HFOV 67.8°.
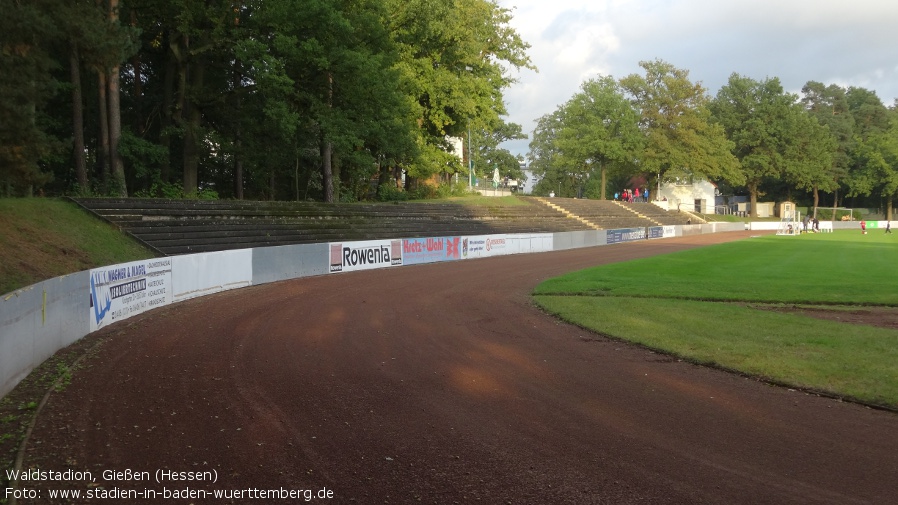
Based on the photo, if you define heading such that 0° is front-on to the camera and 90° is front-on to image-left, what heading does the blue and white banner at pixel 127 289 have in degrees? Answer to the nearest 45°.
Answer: approximately 315°

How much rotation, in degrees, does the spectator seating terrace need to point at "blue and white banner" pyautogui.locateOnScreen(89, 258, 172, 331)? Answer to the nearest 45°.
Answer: approximately 45° to its right

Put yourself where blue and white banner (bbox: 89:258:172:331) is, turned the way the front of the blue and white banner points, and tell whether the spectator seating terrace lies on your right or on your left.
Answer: on your left

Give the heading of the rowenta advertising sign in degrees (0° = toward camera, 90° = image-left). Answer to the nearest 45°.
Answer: approximately 315°

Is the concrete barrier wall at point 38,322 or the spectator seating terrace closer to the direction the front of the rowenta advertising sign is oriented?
the concrete barrier wall

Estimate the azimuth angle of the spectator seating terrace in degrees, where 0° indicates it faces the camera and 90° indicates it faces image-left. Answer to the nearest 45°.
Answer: approximately 315°

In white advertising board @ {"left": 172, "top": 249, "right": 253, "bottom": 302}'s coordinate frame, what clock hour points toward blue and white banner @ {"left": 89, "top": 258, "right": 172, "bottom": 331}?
The blue and white banner is roughly at 2 o'clock from the white advertising board.

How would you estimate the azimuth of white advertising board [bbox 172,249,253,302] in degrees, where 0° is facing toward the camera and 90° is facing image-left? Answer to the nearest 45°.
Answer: approximately 315°

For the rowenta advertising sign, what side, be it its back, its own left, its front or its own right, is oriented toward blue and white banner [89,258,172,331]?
right

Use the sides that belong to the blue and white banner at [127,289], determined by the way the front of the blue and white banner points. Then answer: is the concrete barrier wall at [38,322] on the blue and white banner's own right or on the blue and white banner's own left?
on the blue and white banner's own right
